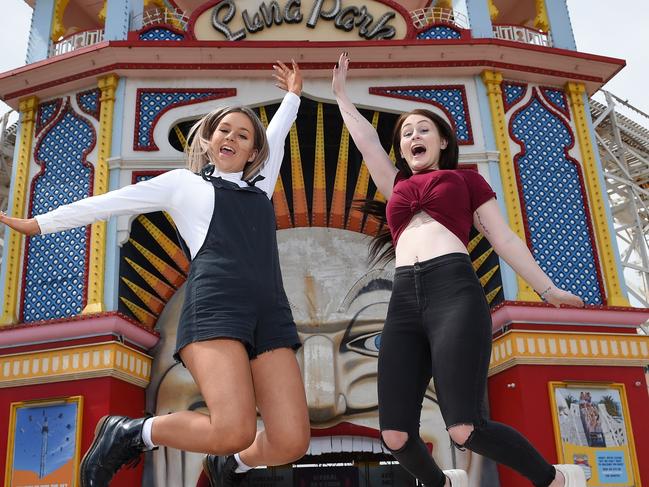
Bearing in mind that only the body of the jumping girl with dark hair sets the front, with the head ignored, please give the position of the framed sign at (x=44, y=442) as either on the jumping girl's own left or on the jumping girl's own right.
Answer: on the jumping girl's own right

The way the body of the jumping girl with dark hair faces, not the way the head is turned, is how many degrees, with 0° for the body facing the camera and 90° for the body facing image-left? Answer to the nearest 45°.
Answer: approximately 45°

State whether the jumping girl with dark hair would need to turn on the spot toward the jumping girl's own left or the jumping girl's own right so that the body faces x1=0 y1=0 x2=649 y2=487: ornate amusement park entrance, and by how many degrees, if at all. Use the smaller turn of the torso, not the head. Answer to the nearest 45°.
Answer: approximately 135° to the jumping girl's own right
